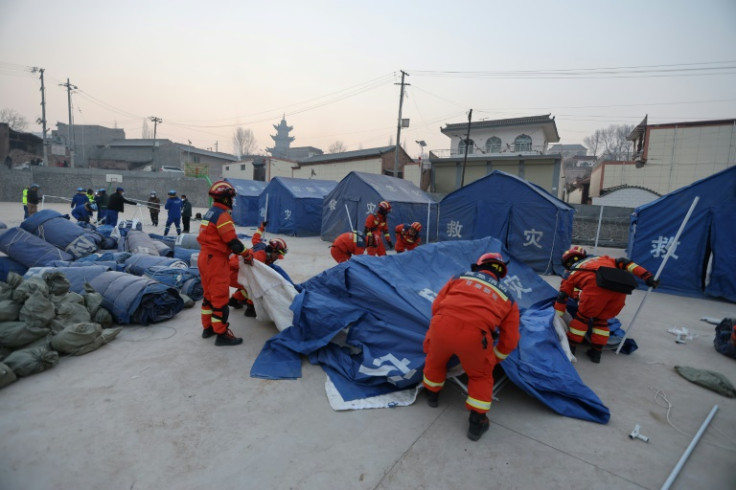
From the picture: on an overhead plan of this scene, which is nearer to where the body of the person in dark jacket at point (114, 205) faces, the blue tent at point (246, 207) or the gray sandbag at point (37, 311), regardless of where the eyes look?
the blue tent

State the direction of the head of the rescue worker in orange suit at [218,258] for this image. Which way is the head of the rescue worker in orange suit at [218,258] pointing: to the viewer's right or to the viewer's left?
to the viewer's right

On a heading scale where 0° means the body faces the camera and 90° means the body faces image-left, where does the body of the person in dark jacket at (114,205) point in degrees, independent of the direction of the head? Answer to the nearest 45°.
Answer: approximately 270°

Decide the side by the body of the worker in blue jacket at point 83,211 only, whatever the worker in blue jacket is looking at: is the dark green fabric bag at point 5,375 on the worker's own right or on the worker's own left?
on the worker's own right

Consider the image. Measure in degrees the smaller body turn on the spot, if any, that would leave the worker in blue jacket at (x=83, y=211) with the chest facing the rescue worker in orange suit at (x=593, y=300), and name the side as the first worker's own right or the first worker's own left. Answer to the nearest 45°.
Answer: approximately 90° to the first worker's own right

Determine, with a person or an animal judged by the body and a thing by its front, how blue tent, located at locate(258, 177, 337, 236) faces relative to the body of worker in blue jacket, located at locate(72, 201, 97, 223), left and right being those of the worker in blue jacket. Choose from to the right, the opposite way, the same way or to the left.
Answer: the opposite way
